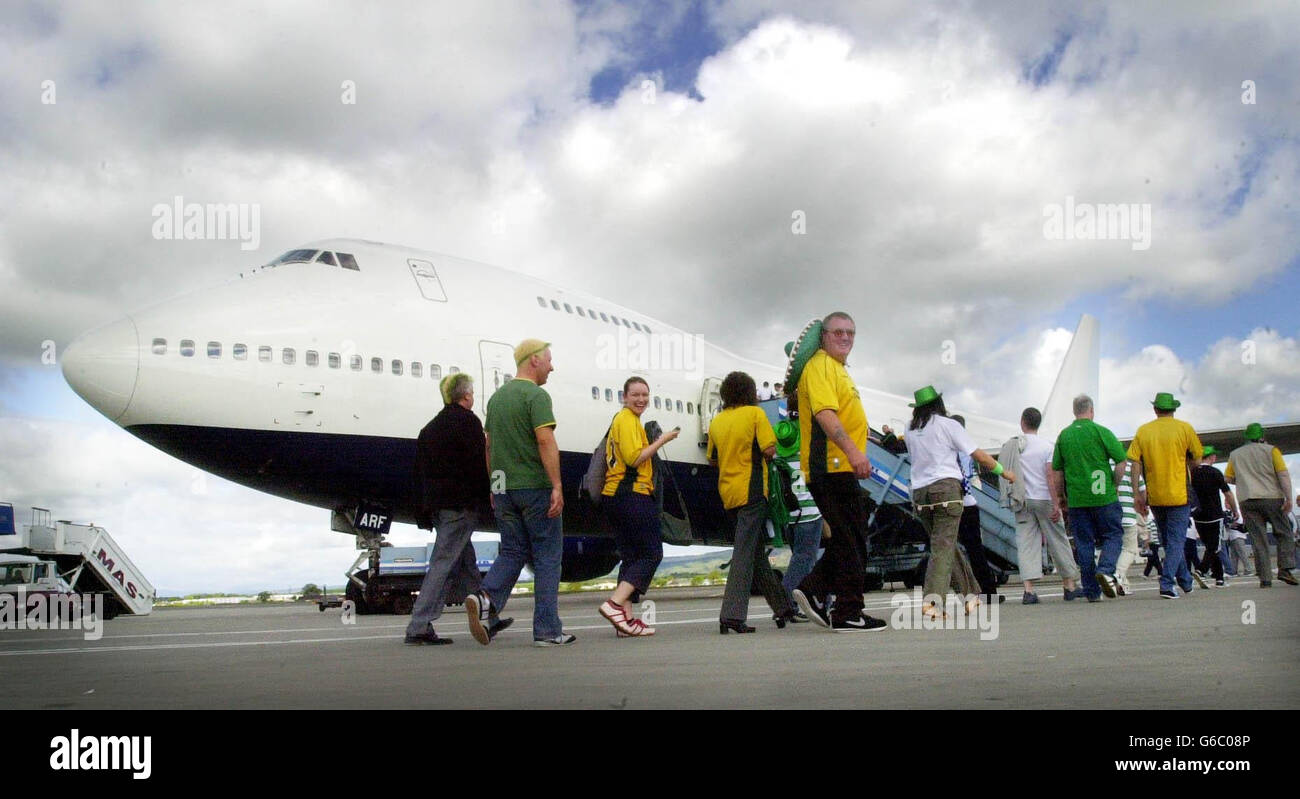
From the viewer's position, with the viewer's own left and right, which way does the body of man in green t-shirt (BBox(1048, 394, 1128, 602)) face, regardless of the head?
facing away from the viewer

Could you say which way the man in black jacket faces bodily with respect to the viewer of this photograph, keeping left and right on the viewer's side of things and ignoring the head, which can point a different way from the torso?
facing away from the viewer and to the right of the viewer

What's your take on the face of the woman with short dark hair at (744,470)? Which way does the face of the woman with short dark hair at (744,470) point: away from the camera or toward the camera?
away from the camera

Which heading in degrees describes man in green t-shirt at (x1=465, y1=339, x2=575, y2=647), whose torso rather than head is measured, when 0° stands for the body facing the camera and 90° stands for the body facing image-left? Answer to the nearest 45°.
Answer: approximately 225°

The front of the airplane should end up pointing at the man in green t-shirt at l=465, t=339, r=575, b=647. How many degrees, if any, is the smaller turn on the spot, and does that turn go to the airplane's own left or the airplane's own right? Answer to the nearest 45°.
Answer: approximately 45° to the airplane's own left

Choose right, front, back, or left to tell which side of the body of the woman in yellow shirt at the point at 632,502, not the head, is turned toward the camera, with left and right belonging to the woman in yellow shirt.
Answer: right

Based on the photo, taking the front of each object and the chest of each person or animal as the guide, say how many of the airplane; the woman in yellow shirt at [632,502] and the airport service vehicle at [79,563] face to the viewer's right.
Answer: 1

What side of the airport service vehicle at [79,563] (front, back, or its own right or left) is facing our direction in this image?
left

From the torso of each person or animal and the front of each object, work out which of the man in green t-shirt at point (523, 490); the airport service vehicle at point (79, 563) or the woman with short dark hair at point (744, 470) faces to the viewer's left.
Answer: the airport service vehicle

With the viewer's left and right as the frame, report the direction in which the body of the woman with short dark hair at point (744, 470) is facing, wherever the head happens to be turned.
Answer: facing away from the viewer and to the right of the viewer

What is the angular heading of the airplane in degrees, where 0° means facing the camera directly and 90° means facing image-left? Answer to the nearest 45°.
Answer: approximately 45°
